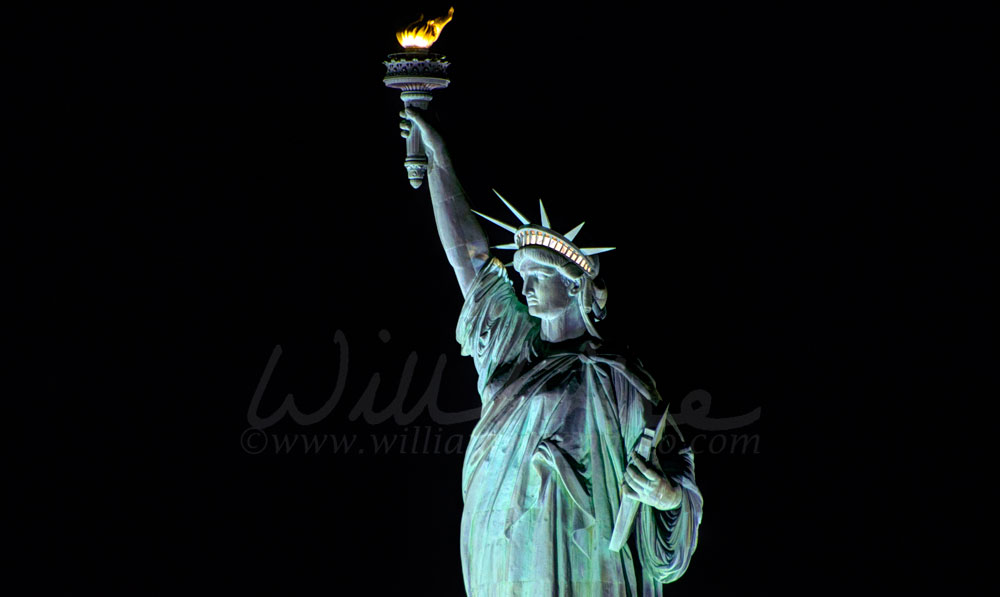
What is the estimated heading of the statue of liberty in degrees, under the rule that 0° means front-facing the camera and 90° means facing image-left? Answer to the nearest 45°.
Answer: approximately 45°
